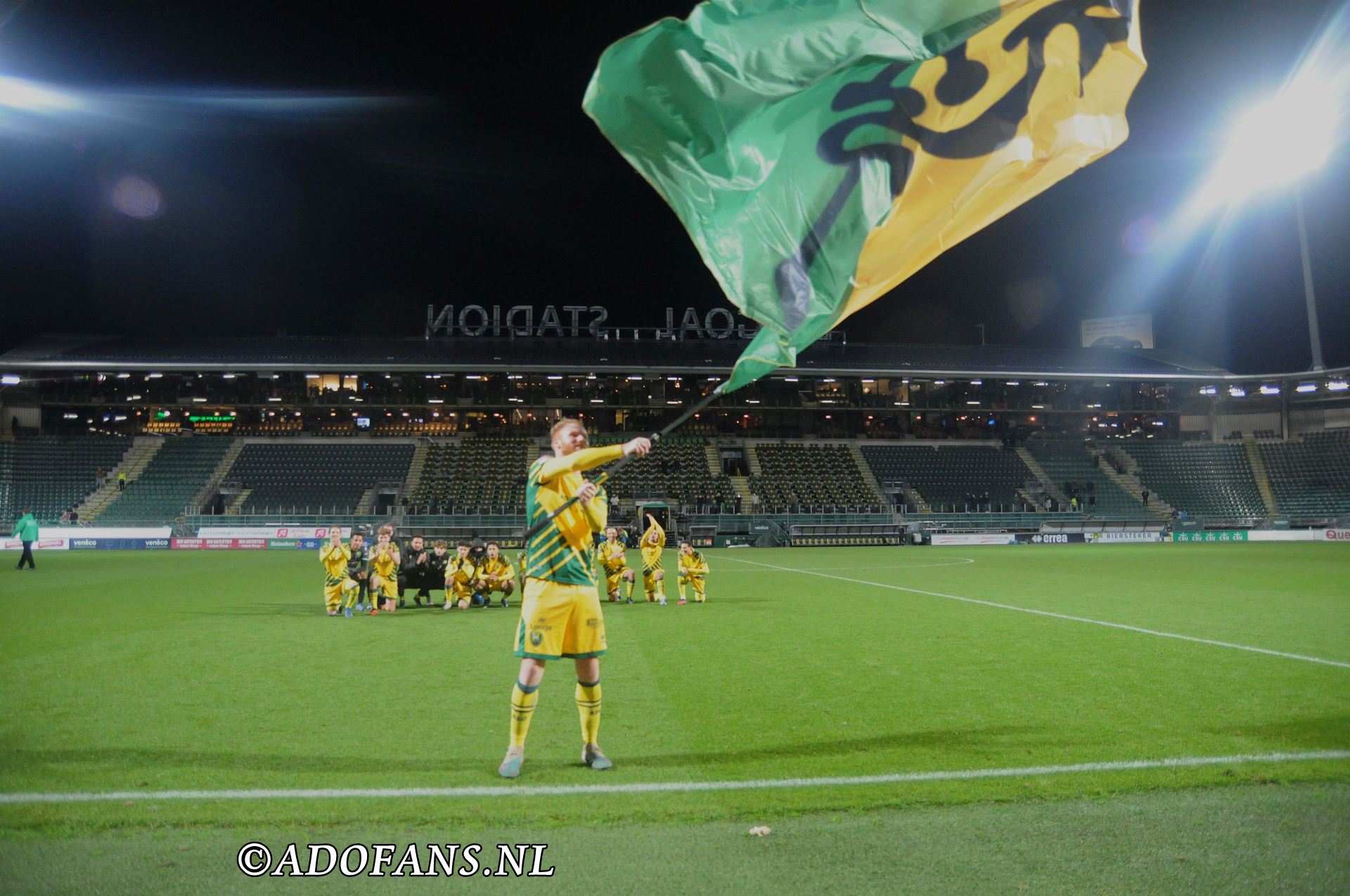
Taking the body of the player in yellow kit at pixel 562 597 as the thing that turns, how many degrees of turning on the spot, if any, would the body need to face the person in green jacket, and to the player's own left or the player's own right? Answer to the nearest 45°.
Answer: approximately 135° to the player's own right

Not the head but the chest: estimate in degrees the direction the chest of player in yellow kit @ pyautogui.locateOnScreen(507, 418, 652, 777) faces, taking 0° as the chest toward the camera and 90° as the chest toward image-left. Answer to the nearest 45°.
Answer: approximately 0°

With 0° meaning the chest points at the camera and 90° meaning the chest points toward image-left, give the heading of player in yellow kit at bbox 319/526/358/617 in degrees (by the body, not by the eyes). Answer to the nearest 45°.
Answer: approximately 0°

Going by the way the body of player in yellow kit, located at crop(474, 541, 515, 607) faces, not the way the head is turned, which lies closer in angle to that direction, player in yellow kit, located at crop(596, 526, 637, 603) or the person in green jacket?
the player in yellow kit

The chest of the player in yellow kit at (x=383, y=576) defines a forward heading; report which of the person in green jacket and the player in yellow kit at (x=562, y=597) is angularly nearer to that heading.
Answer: the player in yellow kit

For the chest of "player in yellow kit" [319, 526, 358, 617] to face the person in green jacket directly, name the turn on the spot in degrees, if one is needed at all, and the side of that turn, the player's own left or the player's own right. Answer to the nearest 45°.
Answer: approximately 135° to the player's own right

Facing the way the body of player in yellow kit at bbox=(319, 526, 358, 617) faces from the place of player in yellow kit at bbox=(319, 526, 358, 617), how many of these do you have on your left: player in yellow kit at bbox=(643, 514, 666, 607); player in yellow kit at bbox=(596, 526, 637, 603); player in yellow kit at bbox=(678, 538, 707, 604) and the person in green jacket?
3
